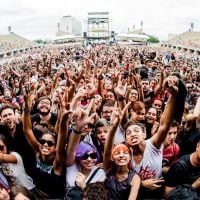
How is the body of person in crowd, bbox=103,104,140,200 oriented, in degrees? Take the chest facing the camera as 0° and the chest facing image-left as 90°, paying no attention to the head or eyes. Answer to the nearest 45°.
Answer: approximately 0°

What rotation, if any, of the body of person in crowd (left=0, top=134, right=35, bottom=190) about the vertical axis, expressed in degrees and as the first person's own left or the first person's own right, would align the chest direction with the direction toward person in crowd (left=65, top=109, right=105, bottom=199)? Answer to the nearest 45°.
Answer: approximately 90° to the first person's own left

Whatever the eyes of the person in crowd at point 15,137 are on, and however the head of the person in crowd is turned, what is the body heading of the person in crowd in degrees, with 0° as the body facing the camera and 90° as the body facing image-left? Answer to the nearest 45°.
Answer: approximately 0°

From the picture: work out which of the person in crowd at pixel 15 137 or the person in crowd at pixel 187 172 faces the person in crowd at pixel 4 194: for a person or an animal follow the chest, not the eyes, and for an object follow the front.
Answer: the person in crowd at pixel 15 137
